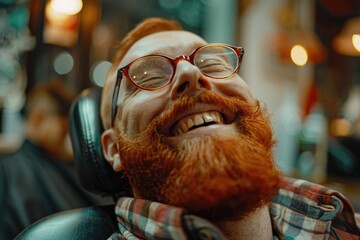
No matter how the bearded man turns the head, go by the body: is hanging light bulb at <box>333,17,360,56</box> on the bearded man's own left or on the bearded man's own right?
on the bearded man's own left

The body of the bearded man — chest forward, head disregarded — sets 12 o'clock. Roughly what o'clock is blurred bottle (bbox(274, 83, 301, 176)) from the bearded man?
The blurred bottle is roughly at 8 o'clock from the bearded man.

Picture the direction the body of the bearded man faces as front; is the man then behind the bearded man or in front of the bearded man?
behind

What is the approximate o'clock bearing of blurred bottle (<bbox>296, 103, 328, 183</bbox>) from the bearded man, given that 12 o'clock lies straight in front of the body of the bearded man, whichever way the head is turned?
The blurred bottle is roughly at 8 o'clock from the bearded man.
